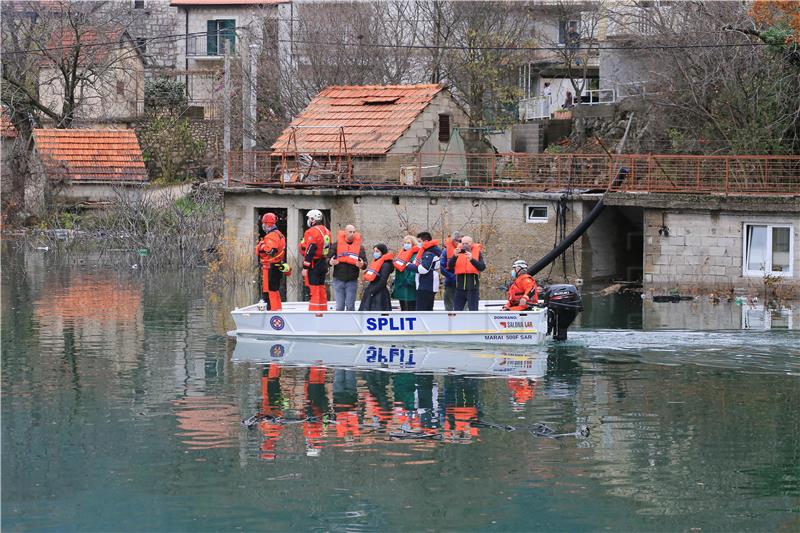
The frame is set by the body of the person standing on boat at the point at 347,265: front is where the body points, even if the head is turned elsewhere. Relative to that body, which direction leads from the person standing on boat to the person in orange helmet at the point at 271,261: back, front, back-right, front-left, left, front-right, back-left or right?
right

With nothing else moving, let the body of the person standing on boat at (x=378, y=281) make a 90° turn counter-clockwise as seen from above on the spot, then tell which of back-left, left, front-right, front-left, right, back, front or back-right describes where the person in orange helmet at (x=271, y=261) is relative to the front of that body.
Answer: back-right

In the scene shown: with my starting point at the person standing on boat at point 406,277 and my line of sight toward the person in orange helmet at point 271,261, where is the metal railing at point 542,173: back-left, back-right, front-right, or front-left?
back-right

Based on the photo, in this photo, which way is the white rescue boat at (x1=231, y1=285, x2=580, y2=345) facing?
to the viewer's left

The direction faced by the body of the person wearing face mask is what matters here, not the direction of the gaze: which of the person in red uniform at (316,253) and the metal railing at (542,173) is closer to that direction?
the person in red uniform

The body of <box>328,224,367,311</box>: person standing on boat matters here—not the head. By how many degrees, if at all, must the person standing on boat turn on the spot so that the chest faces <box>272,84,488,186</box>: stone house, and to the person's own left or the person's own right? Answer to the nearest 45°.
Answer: approximately 180°
